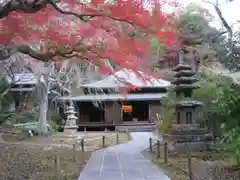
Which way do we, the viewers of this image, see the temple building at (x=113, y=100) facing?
facing the viewer

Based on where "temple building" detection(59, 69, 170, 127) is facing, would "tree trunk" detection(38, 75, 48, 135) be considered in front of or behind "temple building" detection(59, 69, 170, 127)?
in front
